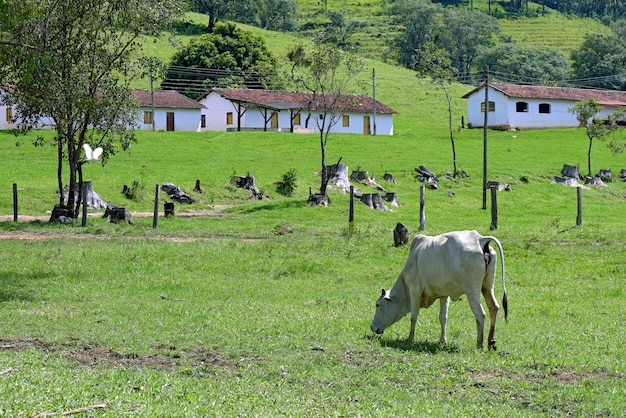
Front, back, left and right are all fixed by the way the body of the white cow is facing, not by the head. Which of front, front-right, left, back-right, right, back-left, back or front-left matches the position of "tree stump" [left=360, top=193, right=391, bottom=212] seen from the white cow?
front-right

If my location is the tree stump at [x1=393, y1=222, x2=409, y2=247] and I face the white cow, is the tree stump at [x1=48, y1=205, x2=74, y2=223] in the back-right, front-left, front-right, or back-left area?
back-right

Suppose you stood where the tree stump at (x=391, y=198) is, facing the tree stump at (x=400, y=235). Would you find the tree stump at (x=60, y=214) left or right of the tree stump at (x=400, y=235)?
right

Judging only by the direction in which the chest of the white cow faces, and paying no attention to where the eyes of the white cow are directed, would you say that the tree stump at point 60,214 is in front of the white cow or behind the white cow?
in front

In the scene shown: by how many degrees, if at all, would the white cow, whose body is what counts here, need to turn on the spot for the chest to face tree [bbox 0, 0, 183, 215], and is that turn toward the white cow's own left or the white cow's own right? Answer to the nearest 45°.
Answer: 0° — it already faces it

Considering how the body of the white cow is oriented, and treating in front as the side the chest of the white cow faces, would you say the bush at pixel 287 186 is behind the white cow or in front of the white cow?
in front

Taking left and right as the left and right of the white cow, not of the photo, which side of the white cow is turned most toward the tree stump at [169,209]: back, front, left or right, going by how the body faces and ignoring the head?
front

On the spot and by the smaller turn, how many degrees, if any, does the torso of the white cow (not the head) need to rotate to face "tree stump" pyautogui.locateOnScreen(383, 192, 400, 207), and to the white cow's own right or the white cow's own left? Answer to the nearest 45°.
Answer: approximately 45° to the white cow's own right

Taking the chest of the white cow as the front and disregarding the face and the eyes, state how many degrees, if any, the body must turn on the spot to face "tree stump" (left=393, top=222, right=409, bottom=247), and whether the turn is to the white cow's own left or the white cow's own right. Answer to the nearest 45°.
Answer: approximately 45° to the white cow's own right
